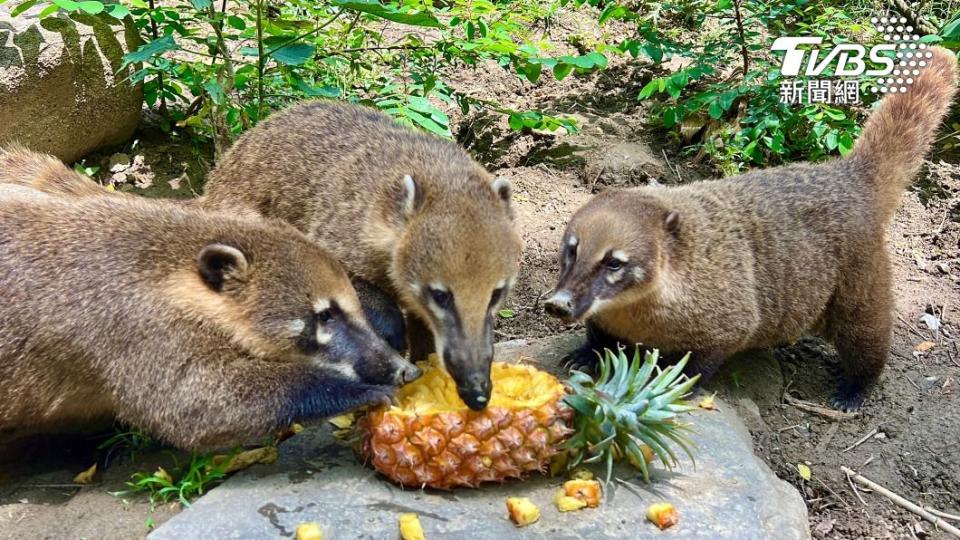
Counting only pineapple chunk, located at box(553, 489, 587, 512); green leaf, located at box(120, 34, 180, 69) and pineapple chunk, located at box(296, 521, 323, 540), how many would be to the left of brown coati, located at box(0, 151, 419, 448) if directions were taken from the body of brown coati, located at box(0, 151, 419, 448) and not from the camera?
1

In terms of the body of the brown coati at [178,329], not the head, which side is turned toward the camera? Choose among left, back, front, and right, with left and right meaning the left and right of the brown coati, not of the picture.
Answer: right

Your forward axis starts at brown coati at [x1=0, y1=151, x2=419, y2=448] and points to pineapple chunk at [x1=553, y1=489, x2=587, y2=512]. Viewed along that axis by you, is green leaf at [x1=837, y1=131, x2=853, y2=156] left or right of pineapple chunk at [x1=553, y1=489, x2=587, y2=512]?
left

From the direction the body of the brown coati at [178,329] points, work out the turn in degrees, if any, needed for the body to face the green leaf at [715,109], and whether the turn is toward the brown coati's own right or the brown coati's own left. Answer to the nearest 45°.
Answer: approximately 45° to the brown coati's own left

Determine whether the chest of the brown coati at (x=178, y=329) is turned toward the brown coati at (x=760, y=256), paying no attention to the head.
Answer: yes

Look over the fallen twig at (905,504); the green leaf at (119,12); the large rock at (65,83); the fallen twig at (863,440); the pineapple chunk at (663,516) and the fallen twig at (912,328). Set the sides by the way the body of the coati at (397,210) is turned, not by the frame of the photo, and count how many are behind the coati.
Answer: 2

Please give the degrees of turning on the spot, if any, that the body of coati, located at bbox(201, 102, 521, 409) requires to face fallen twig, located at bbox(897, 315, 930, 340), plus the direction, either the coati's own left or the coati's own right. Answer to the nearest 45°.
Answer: approximately 45° to the coati's own left

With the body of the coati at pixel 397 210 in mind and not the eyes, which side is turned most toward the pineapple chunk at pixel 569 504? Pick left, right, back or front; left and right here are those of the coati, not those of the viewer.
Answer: front

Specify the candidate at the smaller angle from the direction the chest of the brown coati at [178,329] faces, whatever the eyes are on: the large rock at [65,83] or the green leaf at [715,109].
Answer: the green leaf

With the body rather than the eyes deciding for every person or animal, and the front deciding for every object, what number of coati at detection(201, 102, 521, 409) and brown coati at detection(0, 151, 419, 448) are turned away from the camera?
0

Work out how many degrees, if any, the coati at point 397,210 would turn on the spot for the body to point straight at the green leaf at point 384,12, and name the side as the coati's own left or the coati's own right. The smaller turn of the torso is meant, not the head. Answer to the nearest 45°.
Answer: approximately 135° to the coati's own left

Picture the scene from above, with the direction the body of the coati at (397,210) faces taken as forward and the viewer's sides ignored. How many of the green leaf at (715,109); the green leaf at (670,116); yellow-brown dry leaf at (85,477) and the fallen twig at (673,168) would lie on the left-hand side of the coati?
3

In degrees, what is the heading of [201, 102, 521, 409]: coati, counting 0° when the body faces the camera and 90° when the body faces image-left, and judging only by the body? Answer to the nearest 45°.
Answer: approximately 315°

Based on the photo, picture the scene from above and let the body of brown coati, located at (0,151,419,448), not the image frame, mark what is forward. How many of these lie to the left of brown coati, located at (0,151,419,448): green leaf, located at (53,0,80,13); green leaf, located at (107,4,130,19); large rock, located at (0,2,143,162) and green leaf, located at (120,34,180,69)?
4
